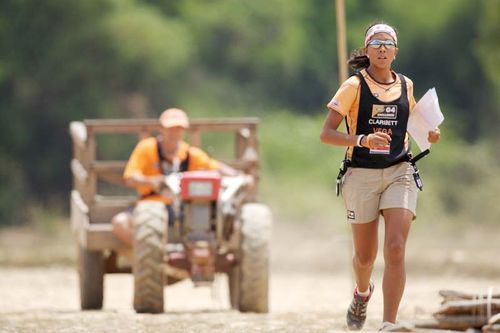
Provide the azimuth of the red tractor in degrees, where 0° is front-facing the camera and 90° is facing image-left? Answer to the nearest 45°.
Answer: approximately 0°
